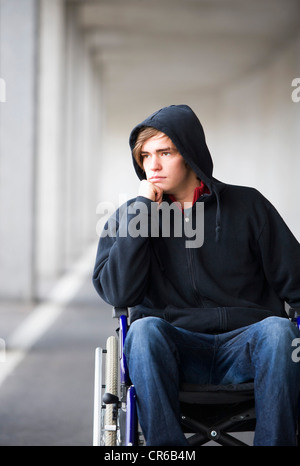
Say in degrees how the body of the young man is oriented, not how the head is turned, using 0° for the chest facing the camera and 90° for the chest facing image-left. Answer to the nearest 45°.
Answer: approximately 0°

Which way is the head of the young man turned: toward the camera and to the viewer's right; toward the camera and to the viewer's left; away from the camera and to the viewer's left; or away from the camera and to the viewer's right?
toward the camera and to the viewer's left
